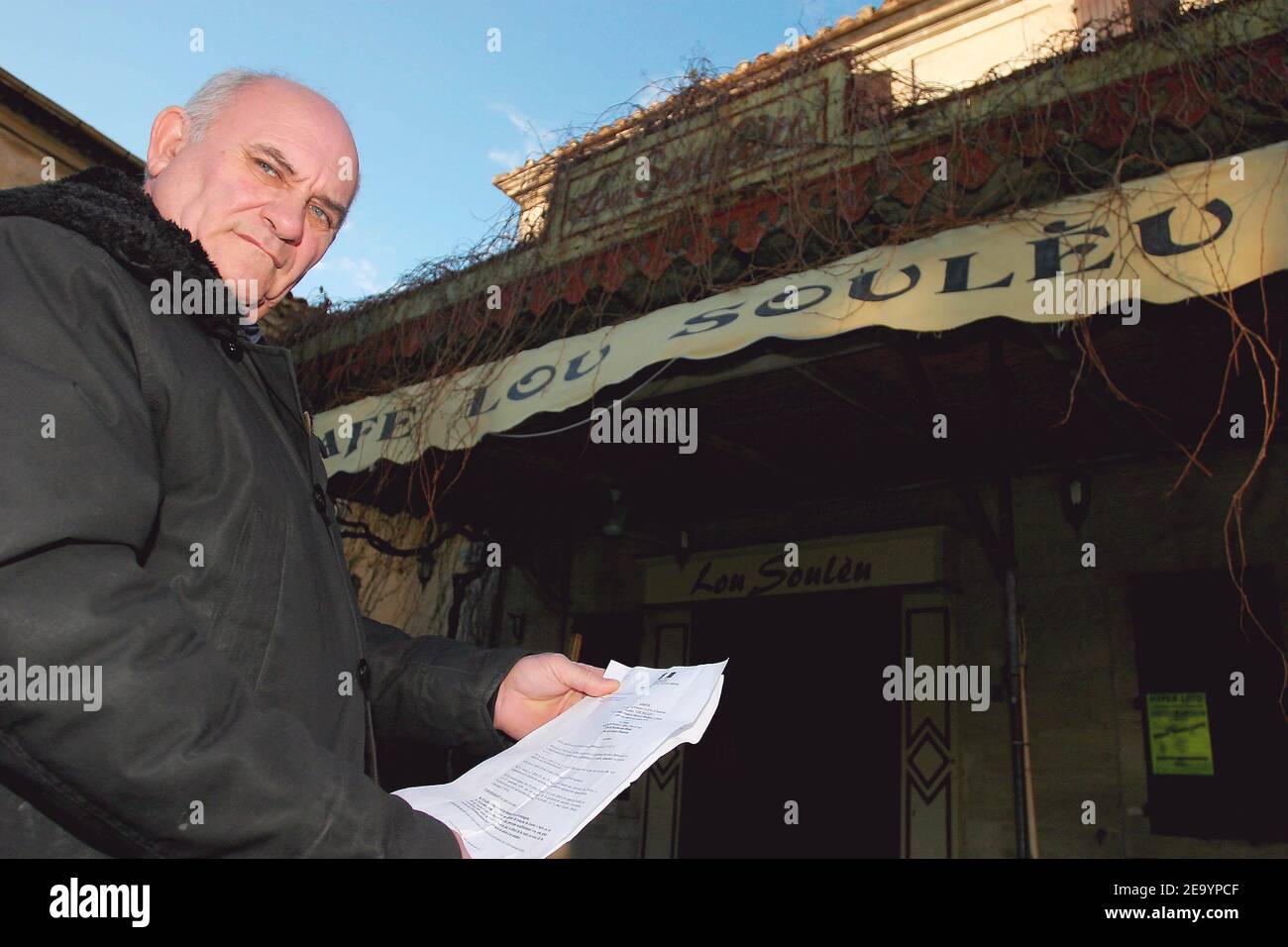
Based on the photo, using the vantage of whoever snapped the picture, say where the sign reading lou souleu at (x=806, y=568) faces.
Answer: facing the viewer and to the left of the viewer

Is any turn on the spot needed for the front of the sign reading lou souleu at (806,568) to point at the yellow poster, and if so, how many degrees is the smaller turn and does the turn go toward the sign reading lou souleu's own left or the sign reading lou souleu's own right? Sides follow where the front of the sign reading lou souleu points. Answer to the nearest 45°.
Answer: approximately 90° to the sign reading lou souleu's own left

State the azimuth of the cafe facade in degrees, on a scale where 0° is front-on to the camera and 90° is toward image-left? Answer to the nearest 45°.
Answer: approximately 45°

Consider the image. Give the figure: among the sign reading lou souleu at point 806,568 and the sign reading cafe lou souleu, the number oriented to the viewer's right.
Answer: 0

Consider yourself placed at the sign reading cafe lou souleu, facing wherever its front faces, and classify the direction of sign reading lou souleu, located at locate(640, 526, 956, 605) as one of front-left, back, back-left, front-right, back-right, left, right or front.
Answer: back-right

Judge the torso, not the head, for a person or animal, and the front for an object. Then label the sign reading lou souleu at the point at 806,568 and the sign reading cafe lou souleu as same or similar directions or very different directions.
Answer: same or similar directions

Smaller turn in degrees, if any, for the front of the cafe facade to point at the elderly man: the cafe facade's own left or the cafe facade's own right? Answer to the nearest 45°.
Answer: approximately 45° to the cafe facade's own left
